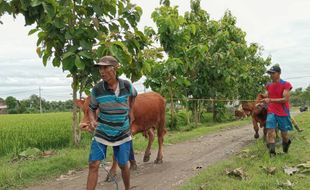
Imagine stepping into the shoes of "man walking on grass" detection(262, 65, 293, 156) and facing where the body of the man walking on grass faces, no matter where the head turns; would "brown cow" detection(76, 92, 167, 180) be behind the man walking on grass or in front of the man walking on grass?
in front

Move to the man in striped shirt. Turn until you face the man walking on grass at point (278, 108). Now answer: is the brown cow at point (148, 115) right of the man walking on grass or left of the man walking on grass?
left

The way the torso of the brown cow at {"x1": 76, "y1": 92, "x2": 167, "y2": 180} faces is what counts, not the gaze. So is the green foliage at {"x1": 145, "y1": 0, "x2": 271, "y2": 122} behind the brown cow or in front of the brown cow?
behind

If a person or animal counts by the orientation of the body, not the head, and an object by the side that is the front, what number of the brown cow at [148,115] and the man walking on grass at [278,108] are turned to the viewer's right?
0

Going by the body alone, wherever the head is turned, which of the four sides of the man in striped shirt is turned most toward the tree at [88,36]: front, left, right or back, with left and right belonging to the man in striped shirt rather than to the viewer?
back

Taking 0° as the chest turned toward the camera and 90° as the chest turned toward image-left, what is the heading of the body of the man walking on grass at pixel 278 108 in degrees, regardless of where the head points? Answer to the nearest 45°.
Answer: approximately 45°

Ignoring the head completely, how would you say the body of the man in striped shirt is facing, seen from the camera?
toward the camera

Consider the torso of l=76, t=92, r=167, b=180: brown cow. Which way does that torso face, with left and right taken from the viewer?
facing the viewer and to the left of the viewer

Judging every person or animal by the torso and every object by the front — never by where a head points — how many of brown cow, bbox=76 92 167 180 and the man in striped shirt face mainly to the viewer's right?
0

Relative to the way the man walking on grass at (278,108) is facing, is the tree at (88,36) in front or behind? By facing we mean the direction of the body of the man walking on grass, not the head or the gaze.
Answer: in front

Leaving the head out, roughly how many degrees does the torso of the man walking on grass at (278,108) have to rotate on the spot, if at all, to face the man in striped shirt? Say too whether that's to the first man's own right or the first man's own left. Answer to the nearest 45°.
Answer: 0° — they already face them

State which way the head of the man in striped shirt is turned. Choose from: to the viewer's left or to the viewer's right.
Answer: to the viewer's left
